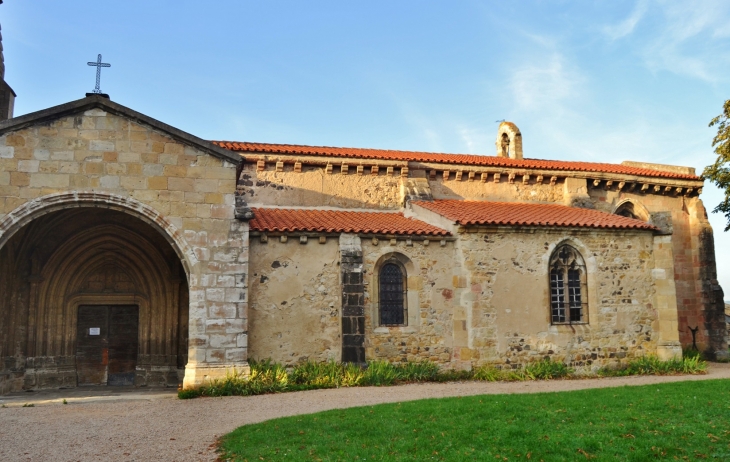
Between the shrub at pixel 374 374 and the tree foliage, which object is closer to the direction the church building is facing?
the shrub

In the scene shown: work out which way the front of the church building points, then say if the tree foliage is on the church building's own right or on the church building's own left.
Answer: on the church building's own left

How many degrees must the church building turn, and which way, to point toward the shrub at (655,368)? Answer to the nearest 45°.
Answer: approximately 90° to its left
